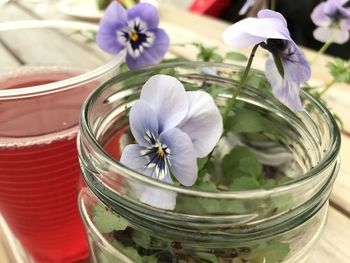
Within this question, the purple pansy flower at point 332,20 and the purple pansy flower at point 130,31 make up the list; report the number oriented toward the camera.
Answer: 2

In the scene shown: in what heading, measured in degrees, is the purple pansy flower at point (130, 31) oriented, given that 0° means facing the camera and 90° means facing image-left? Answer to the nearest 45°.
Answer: approximately 0°

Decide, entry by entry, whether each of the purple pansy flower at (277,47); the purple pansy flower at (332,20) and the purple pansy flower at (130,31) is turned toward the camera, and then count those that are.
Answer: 2

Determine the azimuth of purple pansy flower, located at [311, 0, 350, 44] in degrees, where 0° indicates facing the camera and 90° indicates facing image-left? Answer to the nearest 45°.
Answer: approximately 0°
